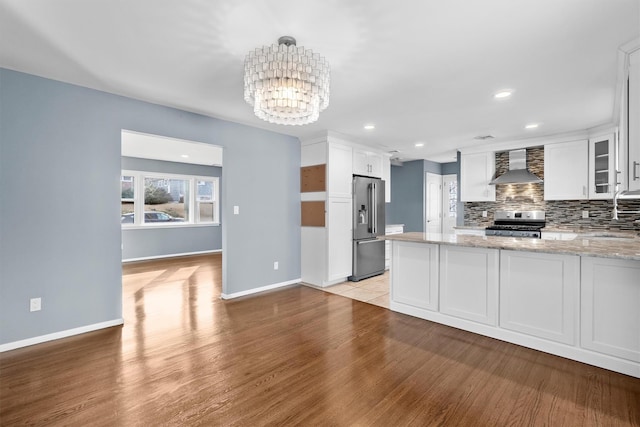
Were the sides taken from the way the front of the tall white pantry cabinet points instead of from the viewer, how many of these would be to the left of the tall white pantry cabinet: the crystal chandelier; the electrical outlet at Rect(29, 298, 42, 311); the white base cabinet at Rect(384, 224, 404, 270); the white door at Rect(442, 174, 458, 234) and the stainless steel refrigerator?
3

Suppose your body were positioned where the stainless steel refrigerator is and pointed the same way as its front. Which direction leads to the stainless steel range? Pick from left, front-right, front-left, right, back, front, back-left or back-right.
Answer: front-left

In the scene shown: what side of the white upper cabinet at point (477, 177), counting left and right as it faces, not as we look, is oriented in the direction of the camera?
front

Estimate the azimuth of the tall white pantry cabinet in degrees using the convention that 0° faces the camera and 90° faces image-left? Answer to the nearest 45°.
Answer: approximately 315°

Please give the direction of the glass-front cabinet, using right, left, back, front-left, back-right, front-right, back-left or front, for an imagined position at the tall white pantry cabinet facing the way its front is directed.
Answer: front-left

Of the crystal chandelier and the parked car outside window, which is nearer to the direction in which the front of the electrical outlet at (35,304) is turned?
the crystal chandelier

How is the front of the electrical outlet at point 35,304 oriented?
toward the camera

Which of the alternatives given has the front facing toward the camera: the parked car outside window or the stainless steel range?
the stainless steel range

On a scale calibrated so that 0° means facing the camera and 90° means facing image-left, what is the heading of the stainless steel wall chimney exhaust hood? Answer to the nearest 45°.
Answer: approximately 0°

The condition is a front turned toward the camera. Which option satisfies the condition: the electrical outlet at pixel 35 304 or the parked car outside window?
the electrical outlet

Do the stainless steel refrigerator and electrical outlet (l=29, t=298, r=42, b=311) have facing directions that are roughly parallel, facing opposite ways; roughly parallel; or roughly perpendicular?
roughly parallel

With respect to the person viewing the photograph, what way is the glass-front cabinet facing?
facing the viewer and to the left of the viewer
